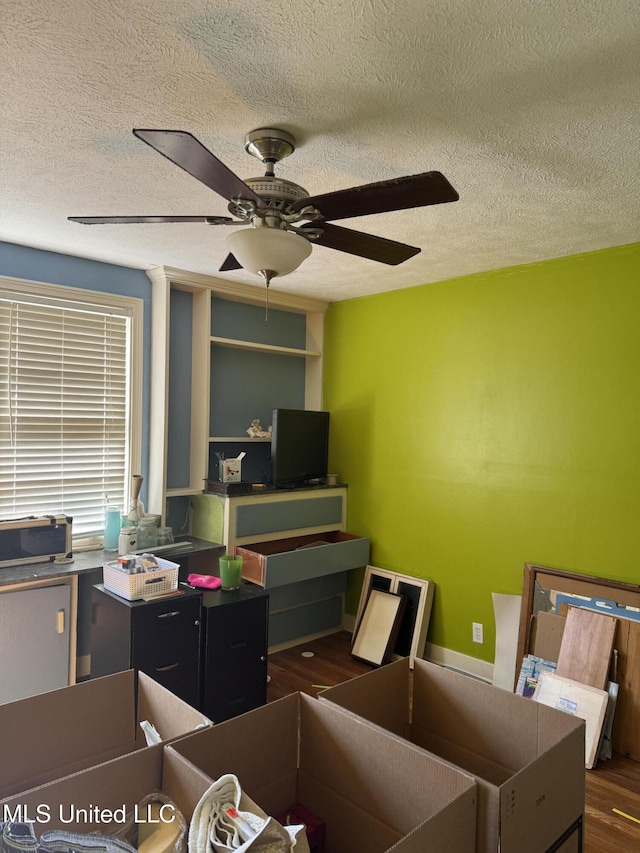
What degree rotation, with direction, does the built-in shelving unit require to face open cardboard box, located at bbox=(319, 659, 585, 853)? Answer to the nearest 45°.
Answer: approximately 45° to its right

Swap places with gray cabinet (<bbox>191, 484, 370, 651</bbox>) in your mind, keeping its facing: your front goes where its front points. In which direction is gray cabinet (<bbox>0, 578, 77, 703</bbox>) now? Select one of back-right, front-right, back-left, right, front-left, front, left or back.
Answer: right

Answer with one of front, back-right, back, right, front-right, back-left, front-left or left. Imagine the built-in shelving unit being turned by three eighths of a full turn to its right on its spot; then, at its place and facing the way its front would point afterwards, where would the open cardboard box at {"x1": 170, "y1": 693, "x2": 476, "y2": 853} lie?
left

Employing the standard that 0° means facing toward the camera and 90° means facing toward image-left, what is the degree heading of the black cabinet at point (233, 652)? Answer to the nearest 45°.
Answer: approximately 315°

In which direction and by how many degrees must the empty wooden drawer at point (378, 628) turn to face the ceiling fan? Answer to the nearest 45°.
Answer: approximately 45° to its left

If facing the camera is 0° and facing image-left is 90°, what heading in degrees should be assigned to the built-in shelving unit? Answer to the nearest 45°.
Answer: approximately 315°
